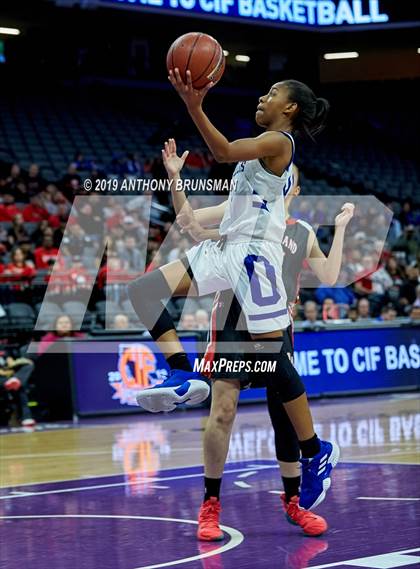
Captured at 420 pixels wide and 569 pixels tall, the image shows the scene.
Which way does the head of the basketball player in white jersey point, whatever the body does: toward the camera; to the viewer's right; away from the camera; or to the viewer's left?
to the viewer's left

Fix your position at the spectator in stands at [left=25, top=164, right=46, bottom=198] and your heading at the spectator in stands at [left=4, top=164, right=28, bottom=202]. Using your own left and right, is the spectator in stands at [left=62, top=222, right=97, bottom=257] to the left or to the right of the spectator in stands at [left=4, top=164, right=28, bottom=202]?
left

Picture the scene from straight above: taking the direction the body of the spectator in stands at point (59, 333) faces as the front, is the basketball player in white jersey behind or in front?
in front

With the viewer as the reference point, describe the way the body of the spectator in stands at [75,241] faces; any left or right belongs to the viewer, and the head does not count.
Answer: facing the viewer

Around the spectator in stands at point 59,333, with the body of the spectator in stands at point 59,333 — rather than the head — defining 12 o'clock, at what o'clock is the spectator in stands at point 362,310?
the spectator in stands at point 362,310 is roughly at 8 o'clock from the spectator in stands at point 59,333.

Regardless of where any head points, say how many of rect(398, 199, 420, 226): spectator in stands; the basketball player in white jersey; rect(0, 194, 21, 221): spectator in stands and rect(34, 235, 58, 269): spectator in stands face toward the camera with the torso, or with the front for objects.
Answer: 3

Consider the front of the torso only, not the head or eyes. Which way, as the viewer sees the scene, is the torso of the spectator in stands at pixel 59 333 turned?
toward the camera

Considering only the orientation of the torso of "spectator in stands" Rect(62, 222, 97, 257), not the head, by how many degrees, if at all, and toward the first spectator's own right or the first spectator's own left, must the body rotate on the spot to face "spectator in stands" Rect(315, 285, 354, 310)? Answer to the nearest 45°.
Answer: approximately 90° to the first spectator's own left

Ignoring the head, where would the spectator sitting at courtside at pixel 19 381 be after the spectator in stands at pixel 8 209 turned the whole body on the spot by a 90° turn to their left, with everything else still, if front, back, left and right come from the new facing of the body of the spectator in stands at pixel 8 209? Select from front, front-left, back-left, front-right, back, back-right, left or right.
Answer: right

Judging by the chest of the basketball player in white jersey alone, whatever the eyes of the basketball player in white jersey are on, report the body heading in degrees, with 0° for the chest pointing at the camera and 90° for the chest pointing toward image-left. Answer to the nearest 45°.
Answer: approximately 90°

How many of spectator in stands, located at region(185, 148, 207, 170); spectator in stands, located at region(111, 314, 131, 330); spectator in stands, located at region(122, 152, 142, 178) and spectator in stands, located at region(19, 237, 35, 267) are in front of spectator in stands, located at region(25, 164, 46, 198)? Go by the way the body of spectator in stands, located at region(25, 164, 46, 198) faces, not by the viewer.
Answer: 2

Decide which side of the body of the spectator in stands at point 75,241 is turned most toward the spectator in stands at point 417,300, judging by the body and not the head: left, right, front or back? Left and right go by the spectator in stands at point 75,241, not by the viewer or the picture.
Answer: left
